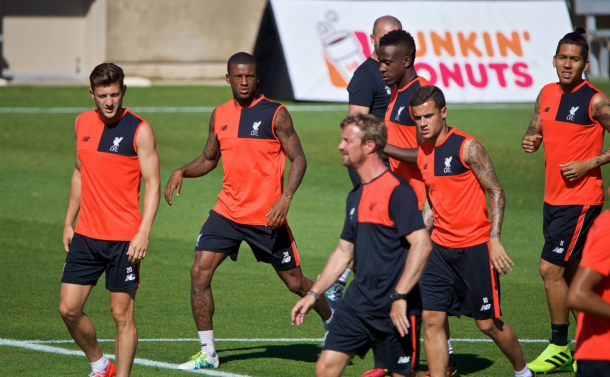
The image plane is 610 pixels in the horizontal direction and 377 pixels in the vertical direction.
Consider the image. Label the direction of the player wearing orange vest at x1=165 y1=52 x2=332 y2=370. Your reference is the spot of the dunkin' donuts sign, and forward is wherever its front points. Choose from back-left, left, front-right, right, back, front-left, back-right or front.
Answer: front

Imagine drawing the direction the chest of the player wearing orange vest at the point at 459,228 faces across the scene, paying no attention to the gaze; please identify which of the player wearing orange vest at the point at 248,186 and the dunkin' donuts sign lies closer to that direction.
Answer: the player wearing orange vest

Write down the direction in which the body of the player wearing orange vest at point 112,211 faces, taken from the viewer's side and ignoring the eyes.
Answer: toward the camera

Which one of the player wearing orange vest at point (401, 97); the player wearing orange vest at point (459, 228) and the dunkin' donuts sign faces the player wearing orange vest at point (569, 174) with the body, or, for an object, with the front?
the dunkin' donuts sign

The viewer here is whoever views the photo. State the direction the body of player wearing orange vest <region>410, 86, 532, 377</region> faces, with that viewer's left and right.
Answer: facing the viewer and to the left of the viewer

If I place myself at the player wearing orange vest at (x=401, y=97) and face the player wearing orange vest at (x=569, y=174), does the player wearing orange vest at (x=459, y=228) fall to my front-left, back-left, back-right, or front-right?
front-right

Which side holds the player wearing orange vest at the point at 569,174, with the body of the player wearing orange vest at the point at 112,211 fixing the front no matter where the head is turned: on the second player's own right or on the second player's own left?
on the second player's own left

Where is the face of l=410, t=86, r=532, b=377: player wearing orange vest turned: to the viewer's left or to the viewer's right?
to the viewer's left

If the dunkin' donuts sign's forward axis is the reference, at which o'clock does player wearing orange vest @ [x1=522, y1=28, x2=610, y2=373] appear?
The player wearing orange vest is roughly at 12 o'clock from the dunkin' donuts sign.

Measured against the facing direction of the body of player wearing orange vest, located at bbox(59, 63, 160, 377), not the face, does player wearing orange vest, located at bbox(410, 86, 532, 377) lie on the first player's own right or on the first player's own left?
on the first player's own left

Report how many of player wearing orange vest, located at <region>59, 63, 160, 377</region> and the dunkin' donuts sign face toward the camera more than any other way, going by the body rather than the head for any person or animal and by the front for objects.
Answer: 2
